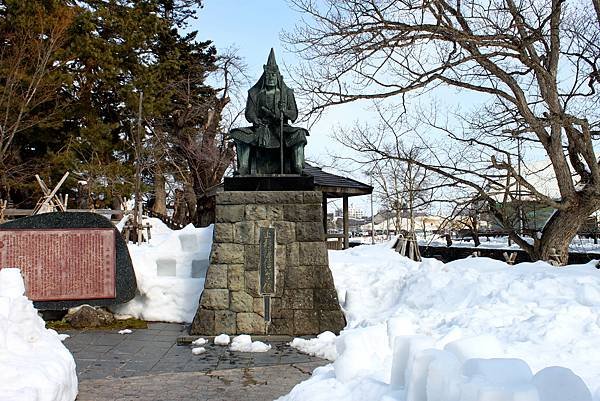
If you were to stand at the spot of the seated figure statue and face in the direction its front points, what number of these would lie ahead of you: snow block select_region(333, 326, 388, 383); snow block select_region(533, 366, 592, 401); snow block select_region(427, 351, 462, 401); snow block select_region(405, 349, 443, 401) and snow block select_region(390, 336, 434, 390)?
5

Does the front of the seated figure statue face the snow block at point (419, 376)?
yes

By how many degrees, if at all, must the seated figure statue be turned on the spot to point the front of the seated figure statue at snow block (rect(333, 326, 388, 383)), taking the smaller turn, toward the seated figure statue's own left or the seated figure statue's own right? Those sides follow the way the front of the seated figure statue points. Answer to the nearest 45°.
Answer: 0° — it already faces it

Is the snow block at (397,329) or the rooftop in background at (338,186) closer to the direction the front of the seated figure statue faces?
the snow block

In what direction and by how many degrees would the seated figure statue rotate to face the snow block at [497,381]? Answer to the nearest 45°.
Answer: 0° — it already faces it

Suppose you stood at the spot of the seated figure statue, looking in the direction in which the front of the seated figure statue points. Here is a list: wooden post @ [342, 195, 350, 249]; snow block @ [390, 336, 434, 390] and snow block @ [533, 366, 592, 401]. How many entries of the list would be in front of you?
2

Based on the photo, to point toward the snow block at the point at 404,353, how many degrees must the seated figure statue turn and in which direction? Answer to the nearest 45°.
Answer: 0° — it already faces it

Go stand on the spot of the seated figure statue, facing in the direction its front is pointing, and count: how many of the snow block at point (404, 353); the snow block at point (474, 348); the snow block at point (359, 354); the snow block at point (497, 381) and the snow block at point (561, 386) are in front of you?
5

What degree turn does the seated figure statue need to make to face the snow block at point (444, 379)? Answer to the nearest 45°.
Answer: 0° — it already faces it

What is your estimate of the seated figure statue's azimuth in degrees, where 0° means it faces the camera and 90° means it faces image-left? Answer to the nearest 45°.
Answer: approximately 0°

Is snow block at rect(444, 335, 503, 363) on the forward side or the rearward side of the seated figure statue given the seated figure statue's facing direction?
on the forward side
